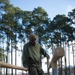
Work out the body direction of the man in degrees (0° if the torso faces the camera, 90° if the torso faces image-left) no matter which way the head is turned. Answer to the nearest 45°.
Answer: approximately 315°
